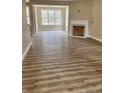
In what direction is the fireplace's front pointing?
toward the camera
